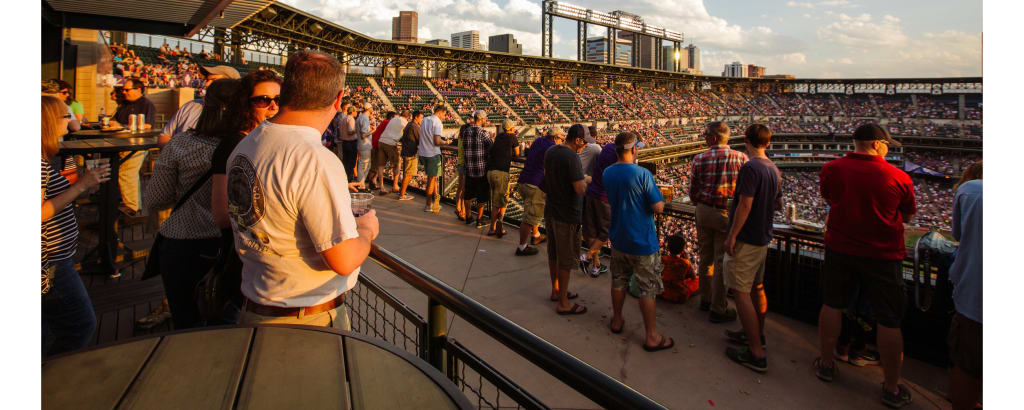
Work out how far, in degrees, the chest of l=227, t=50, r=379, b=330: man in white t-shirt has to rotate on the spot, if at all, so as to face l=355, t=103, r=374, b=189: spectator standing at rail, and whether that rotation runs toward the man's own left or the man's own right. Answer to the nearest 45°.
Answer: approximately 45° to the man's own left

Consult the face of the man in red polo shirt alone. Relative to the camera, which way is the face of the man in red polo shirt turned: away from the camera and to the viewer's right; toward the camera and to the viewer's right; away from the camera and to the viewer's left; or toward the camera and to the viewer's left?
away from the camera and to the viewer's right

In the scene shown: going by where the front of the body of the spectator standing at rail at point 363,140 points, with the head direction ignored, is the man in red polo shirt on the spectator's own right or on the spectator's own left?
on the spectator's own right

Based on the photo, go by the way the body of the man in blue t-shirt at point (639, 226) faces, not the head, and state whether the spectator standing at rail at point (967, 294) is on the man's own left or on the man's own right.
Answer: on the man's own right

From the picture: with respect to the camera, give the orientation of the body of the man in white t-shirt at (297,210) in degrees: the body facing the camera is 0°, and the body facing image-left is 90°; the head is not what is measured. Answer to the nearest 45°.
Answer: approximately 225°

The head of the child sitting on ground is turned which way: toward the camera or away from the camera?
away from the camera

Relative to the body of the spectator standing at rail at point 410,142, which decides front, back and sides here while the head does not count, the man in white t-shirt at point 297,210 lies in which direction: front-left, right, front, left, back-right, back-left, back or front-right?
right
